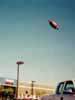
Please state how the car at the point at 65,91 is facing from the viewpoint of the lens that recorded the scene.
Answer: facing the viewer and to the left of the viewer
